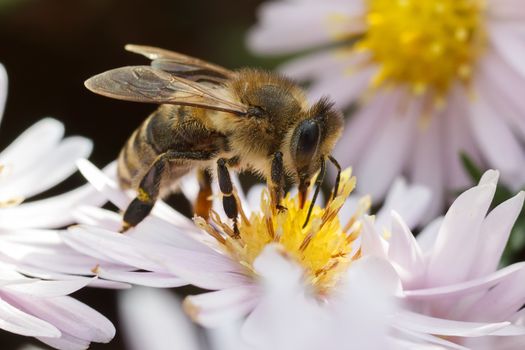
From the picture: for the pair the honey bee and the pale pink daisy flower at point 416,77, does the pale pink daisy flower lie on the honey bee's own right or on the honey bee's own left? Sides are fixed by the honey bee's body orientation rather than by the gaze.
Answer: on the honey bee's own left

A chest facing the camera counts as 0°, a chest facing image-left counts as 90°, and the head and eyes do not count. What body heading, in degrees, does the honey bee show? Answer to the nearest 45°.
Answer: approximately 270°
